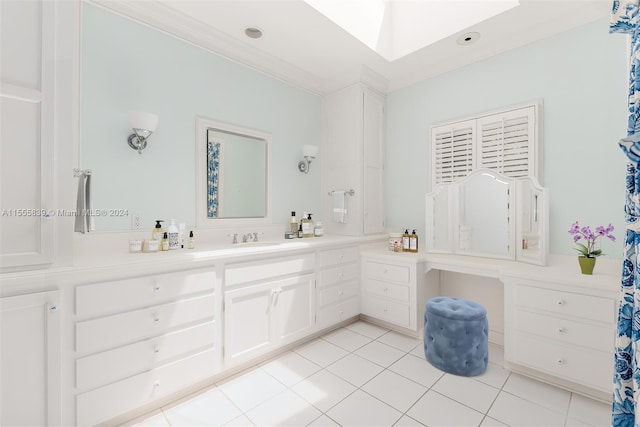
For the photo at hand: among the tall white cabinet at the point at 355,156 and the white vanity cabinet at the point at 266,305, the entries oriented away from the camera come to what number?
0

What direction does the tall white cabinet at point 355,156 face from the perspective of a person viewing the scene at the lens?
facing the viewer and to the right of the viewer

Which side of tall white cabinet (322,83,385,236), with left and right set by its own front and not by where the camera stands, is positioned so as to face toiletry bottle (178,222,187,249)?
right

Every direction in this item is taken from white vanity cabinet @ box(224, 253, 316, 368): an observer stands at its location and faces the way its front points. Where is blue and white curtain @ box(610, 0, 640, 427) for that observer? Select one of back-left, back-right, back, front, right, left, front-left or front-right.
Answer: front

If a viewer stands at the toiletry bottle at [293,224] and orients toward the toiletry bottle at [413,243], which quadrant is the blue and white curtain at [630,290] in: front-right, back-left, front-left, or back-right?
front-right

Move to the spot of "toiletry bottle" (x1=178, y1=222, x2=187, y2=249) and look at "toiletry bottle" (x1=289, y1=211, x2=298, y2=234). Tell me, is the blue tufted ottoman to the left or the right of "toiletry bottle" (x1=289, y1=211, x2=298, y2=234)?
right

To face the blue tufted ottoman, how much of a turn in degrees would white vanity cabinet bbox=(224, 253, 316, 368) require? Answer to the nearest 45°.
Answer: approximately 45° to its left

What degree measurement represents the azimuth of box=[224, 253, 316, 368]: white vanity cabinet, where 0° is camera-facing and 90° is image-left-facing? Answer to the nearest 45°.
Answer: approximately 315°

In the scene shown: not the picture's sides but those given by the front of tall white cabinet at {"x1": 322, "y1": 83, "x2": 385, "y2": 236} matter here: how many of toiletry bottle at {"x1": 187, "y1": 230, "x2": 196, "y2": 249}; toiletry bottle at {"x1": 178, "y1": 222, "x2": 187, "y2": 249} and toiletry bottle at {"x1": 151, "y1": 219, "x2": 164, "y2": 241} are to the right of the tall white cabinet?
3

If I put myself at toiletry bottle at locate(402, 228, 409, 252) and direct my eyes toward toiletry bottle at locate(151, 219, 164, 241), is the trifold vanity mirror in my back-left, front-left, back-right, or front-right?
back-left

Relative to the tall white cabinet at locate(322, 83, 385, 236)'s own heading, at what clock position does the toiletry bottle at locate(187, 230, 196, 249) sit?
The toiletry bottle is roughly at 3 o'clock from the tall white cabinet.

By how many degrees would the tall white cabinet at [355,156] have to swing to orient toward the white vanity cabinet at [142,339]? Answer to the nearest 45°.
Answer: approximately 90° to its right
